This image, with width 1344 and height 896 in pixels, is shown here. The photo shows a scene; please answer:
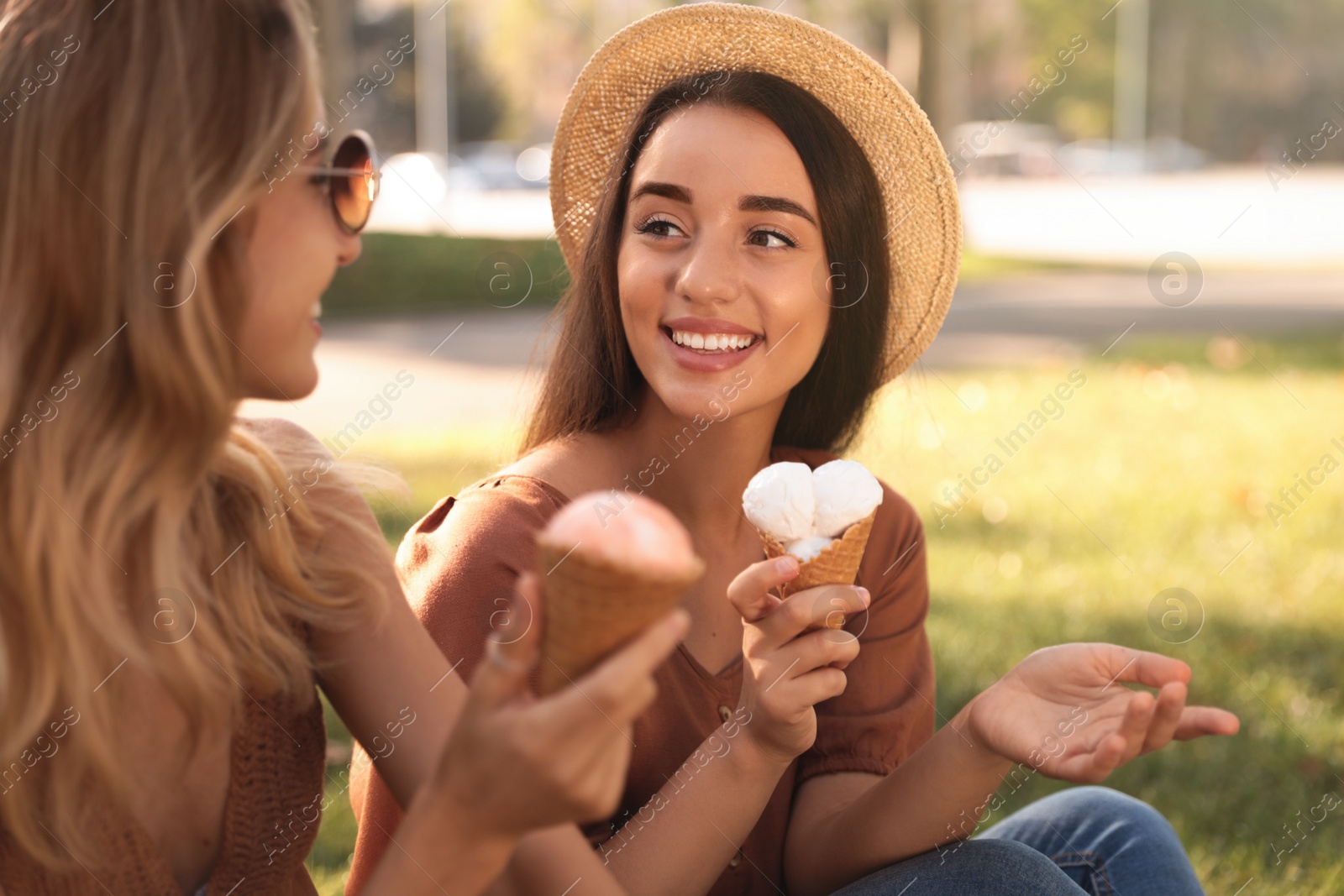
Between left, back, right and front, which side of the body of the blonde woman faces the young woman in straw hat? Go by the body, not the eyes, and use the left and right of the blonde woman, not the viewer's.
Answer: front

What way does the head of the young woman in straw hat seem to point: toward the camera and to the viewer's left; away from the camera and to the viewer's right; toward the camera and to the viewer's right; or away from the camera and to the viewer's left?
toward the camera and to the viewer's left

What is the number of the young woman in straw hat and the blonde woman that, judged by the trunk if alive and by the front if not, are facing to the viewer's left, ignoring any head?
0

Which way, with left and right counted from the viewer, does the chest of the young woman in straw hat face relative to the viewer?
facing the viewer and to the right of the viewer

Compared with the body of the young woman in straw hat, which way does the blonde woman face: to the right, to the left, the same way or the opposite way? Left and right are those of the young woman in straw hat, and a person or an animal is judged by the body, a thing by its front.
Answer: to the left

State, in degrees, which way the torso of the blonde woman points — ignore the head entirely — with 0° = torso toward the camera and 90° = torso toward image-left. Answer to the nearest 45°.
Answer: approximately 225°

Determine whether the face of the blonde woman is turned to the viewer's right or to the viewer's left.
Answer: to the viewer's right

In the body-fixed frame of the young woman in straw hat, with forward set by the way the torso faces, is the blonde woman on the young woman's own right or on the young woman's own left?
on the young woman's own right
